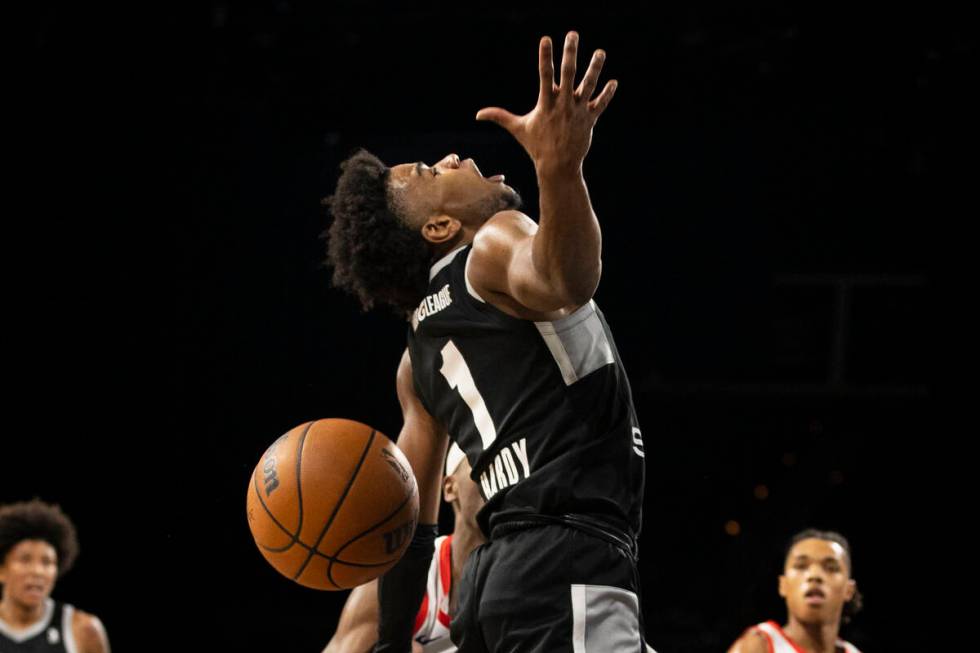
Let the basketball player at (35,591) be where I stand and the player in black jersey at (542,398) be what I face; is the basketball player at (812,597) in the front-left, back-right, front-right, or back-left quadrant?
front-left

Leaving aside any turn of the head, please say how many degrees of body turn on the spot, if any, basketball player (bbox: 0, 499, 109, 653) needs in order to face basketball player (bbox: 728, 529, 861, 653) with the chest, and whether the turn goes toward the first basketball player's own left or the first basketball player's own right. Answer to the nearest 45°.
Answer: approximately 45° to the first basketball player's own left

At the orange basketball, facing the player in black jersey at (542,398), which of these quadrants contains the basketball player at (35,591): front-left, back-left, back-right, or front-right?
back-left

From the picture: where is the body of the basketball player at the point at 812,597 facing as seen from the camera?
toward the camera

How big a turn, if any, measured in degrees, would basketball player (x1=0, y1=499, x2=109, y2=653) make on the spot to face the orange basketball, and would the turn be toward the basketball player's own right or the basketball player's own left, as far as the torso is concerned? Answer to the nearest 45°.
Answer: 0° — they already face it

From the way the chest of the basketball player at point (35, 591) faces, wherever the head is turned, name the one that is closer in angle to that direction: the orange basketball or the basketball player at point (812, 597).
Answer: the orange basketball

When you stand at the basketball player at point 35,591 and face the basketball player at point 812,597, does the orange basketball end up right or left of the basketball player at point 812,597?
right

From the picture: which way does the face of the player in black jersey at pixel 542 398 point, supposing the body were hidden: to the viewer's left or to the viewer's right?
to the viewer's right

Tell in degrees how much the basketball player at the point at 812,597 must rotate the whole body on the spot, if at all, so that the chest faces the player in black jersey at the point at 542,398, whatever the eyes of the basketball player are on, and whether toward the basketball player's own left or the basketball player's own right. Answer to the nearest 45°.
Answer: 0° — they already face them

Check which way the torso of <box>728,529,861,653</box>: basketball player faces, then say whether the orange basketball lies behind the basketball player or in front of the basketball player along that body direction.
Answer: in front

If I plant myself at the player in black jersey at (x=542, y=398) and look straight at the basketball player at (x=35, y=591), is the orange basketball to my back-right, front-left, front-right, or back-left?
front-left

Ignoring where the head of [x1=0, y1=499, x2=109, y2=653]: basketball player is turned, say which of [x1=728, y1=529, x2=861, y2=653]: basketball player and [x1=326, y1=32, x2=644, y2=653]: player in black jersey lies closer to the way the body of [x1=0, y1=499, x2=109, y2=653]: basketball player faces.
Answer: the player in black jersey

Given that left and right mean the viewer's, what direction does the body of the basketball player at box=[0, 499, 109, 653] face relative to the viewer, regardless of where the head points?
facing the viewer
